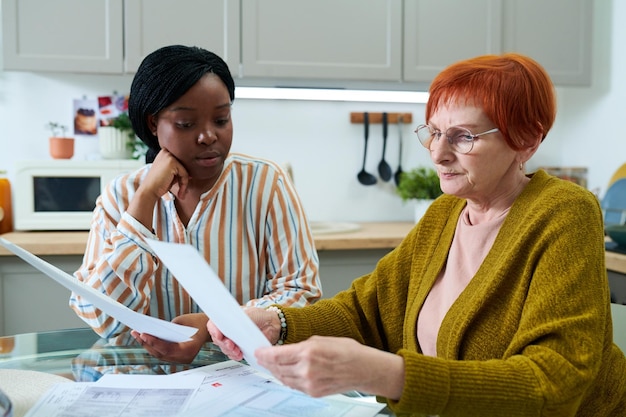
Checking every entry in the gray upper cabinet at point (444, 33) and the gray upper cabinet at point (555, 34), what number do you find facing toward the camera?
2

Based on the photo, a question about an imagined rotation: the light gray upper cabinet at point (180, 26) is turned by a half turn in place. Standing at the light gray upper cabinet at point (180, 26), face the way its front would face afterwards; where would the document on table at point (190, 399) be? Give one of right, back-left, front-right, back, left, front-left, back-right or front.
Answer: back

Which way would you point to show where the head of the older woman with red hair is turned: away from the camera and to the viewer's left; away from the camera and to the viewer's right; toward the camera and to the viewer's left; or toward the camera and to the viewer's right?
toward the camera and to the viewer's left

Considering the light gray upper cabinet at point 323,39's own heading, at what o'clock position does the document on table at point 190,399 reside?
The document on table is roughly at 12 o'clock from the light gray upper cabinet.

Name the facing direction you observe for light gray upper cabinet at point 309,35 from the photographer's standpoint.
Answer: facing the viewer

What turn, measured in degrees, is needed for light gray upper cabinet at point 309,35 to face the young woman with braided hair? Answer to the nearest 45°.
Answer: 0° — it already faces them

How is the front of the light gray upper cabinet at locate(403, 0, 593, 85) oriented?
toward the camera

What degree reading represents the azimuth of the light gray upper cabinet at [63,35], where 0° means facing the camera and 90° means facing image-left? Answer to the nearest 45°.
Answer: approximately 0°

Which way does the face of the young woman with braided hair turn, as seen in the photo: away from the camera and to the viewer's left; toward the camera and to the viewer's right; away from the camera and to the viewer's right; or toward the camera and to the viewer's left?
toward the camera and to the viewer's right
